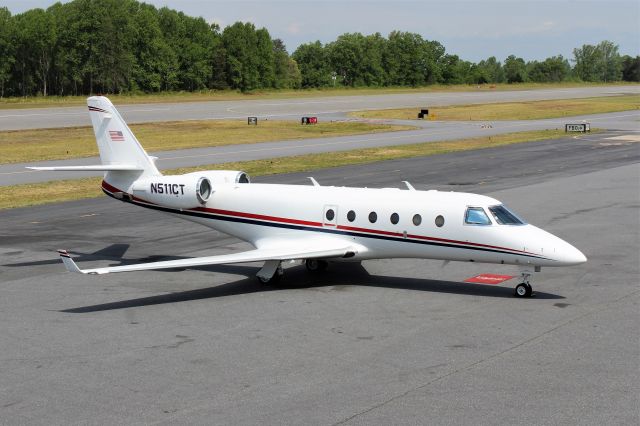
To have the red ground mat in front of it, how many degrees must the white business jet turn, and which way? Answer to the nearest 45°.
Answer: approximately 45° to its left

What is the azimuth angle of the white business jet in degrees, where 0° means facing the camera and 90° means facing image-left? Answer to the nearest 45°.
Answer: approximately 315°
